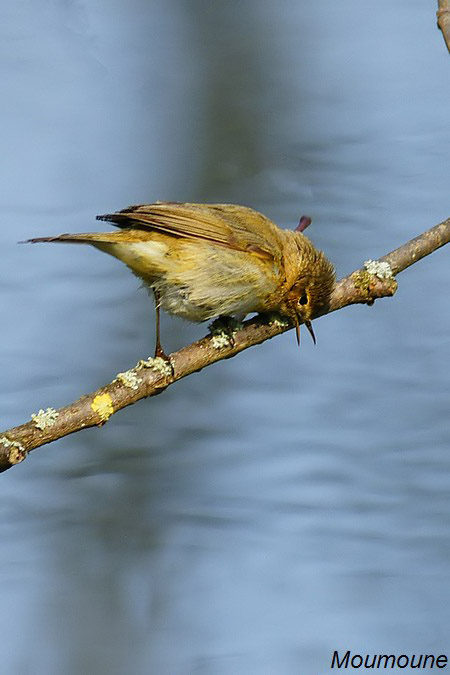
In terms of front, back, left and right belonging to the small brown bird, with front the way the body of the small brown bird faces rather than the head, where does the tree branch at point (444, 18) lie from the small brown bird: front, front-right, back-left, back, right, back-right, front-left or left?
front-right

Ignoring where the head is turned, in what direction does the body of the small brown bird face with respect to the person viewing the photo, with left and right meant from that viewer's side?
facing to the right of the viewer
